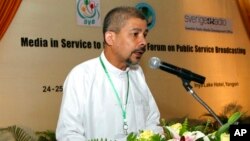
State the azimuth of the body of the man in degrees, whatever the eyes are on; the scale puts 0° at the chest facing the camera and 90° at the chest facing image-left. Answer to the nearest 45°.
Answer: approximately 315°

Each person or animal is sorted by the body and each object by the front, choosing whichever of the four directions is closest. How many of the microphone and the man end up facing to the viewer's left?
1

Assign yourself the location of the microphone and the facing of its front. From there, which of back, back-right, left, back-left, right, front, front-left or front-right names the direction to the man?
front-right

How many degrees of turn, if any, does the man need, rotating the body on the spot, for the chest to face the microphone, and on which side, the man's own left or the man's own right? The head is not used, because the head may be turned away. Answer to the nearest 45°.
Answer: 0° — they already face it

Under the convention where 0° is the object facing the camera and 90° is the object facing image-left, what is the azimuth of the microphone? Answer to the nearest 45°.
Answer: approximately 90°
